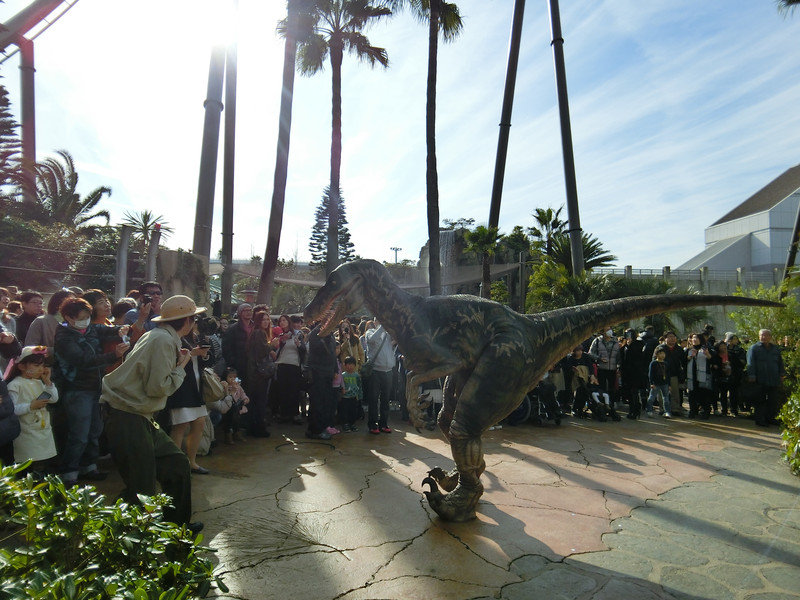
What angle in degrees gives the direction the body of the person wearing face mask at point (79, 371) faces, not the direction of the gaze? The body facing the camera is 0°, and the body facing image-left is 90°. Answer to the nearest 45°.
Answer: approximately 315°

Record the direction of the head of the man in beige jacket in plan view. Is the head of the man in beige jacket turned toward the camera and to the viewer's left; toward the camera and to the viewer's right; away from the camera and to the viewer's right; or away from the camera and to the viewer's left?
away from the camera and to the viewer's right

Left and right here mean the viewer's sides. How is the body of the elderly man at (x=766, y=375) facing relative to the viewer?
facing the viewer

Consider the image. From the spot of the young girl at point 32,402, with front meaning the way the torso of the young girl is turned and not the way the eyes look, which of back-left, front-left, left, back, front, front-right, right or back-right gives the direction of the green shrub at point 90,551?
front-right

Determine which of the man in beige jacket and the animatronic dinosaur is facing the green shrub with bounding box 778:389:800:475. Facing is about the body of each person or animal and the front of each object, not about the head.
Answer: the man in beige jacket

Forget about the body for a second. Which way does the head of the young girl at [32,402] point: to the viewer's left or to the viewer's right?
to the viewer's right

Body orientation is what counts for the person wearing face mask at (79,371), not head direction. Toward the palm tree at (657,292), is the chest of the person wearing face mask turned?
no

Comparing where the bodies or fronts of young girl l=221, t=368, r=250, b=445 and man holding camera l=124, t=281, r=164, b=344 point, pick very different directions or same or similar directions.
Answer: same or similar directions

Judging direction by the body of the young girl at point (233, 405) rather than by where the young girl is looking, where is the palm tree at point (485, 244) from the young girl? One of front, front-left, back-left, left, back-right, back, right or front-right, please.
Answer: left

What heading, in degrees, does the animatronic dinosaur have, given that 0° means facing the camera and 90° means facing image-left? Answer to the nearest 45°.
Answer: approximately 90°

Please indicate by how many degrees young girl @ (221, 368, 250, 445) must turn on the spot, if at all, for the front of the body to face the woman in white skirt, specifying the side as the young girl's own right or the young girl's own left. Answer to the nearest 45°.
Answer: approximately 45° to the young girl's own right

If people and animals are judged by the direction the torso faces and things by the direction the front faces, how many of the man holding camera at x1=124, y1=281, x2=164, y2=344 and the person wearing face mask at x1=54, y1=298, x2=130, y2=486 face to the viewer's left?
0

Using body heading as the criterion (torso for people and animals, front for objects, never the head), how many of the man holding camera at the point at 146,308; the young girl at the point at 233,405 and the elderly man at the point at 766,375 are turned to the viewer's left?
0

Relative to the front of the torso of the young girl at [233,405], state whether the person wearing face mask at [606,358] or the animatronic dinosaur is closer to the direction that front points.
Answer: the animatronic dinosaur

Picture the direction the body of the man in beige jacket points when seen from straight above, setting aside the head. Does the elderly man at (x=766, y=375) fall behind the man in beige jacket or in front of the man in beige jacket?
in front

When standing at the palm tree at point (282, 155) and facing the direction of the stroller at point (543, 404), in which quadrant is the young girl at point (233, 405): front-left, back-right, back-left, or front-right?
front-right

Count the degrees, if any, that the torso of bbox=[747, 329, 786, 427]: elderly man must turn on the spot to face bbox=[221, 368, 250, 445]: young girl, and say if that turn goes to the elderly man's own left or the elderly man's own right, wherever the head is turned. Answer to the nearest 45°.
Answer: approximately 45° to the elderly man's own right
